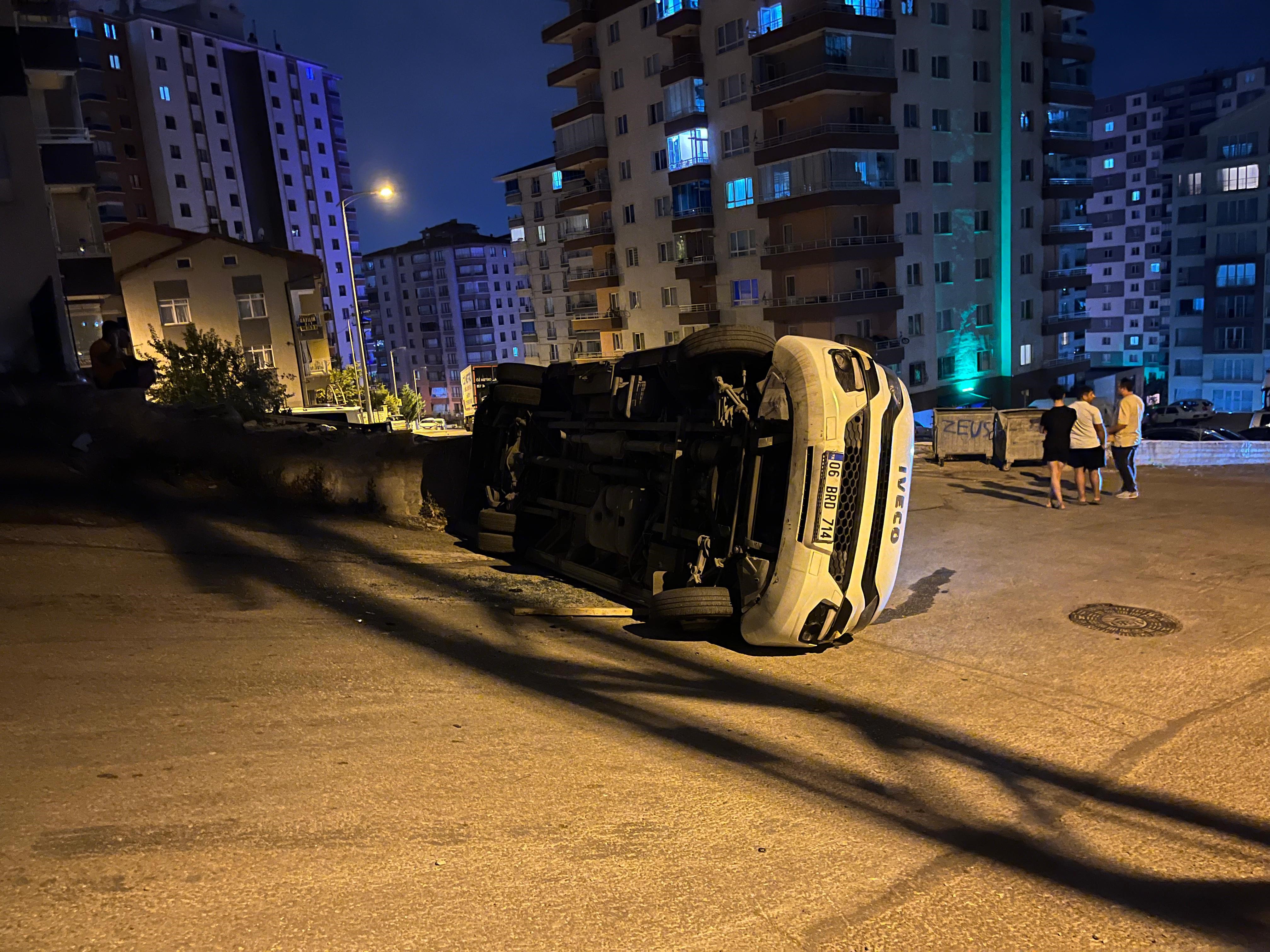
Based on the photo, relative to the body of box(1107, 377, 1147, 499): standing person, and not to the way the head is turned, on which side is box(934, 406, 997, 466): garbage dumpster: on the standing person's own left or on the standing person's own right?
on the standing person's own right

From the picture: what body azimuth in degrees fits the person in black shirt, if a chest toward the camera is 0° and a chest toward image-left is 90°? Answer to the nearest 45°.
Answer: approximately 180°

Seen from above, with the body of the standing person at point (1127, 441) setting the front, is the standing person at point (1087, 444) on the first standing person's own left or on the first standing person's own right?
on the first standing person's own left

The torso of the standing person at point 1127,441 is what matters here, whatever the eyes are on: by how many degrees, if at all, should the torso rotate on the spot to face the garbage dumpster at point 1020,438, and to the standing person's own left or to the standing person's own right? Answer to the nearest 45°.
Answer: approximately 45° to the standing person's own right

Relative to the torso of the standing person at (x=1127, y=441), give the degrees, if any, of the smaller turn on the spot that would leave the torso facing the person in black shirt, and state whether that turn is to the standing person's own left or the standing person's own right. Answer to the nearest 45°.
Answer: approximately 45° to the standing person's own left

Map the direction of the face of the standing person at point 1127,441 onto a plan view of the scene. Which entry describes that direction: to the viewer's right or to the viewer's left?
to the viewer's left

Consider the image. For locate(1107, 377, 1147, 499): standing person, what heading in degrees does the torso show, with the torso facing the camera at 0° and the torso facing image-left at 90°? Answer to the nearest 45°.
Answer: approximately 90°

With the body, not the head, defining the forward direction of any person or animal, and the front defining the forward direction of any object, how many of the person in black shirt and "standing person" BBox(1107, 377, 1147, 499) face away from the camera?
1

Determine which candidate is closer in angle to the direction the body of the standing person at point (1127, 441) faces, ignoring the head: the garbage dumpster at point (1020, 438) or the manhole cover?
the garbage dumpster
